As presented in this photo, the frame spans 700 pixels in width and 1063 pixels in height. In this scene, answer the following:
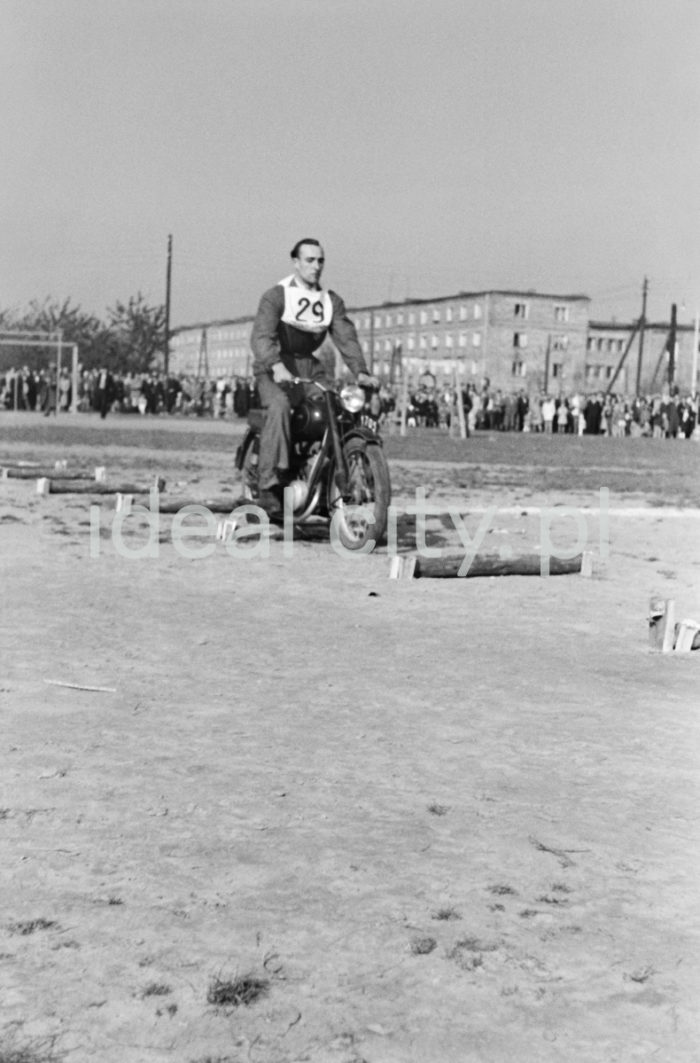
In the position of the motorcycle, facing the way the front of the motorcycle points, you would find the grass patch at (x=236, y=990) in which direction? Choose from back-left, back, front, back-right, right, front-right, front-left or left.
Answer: front-right

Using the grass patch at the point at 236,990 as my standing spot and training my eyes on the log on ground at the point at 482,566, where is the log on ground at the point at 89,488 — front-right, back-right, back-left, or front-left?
front-left

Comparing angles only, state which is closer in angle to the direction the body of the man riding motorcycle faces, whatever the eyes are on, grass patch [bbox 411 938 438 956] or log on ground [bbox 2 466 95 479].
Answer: the grass patch

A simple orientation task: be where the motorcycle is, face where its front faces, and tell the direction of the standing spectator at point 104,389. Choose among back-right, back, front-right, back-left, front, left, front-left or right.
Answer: back-left

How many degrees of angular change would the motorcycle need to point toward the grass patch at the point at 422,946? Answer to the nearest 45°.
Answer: approximately 45° to its right

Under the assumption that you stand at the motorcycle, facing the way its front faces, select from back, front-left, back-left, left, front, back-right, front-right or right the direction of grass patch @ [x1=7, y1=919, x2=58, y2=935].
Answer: front-right

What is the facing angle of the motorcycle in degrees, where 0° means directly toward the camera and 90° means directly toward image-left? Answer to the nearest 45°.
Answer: approximately 315°

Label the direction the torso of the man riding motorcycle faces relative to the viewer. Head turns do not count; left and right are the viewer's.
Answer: facing the viewer and to the right of the viewer

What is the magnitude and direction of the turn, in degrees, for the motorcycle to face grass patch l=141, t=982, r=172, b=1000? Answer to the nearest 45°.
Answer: approximately 45° to its right

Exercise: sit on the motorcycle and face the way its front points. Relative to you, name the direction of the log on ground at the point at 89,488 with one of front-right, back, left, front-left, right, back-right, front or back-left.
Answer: back
